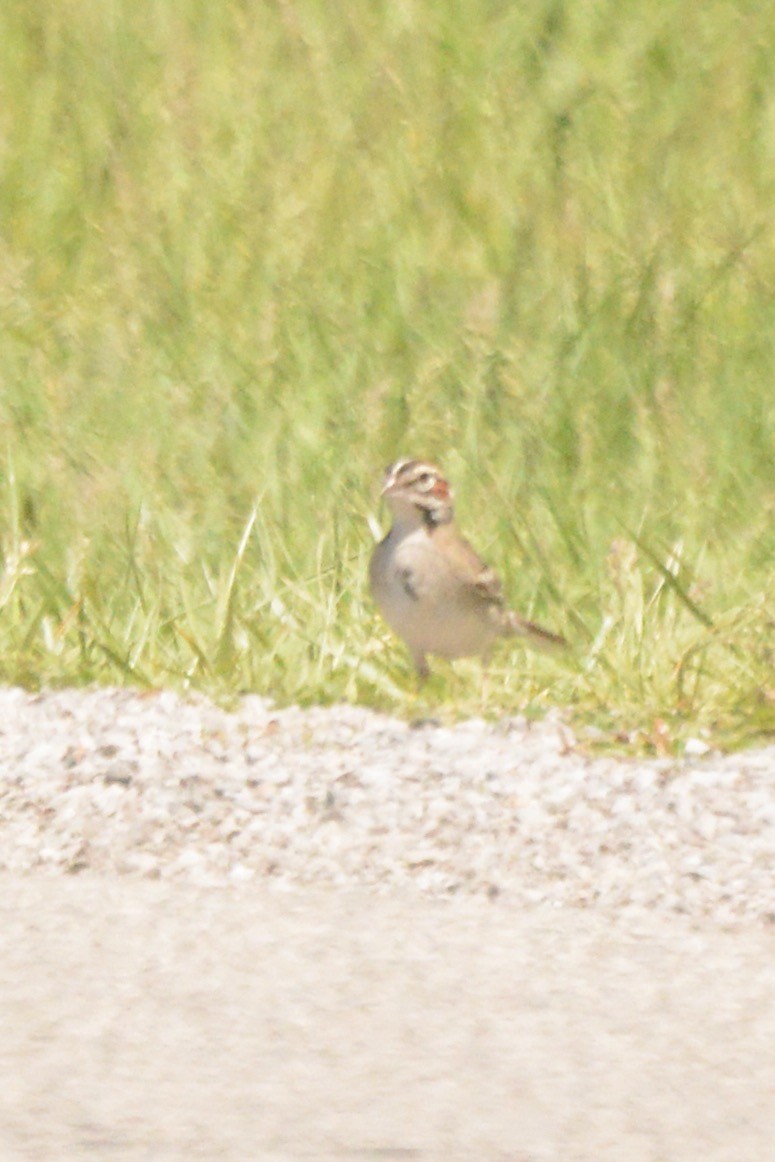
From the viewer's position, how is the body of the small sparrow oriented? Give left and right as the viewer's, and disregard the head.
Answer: facing the viewer and to the left of the viewer
